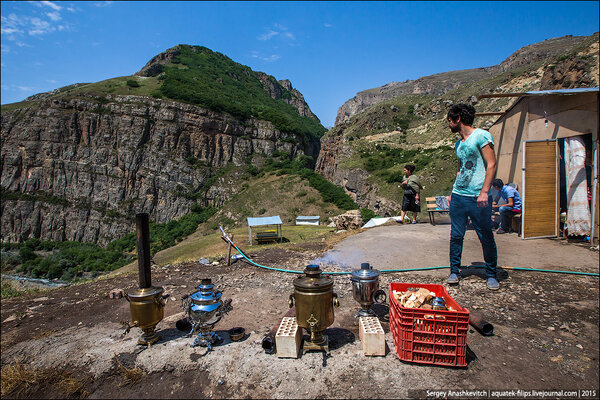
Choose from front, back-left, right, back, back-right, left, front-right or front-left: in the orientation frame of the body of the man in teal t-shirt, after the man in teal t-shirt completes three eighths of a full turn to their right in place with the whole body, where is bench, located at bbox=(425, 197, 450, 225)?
front

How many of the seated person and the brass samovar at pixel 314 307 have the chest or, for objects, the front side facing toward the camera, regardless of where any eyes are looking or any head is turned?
1

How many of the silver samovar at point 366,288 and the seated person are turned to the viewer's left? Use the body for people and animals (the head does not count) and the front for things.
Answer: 1

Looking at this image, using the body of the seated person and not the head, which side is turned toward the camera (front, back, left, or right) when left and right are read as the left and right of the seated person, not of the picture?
left

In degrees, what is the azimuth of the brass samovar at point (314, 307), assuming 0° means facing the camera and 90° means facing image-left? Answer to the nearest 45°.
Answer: approximately 0°

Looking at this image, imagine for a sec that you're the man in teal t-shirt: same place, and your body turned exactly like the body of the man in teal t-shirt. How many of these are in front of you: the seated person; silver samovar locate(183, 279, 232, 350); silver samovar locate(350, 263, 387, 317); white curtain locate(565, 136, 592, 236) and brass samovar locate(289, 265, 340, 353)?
3

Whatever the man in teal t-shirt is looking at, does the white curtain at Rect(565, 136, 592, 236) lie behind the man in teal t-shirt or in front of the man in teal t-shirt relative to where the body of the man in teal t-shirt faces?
behind
